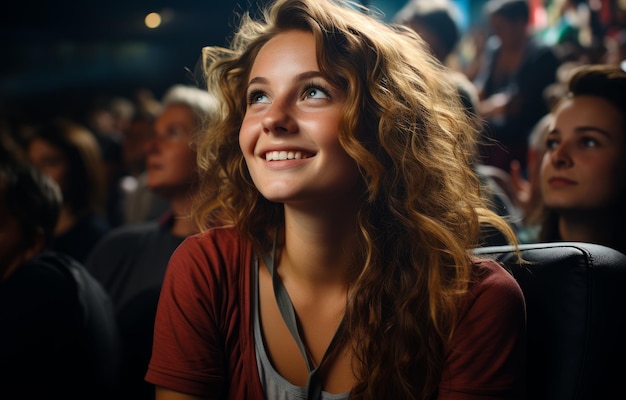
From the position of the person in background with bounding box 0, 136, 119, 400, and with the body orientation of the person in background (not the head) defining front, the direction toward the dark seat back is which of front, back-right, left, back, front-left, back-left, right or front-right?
back-left

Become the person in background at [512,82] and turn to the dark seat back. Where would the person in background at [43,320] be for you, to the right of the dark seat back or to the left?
right

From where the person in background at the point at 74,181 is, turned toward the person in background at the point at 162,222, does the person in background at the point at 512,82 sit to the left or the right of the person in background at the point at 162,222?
left
